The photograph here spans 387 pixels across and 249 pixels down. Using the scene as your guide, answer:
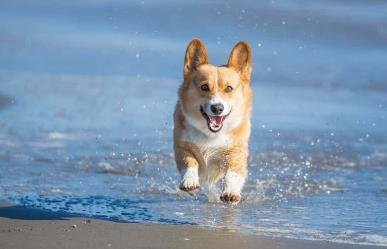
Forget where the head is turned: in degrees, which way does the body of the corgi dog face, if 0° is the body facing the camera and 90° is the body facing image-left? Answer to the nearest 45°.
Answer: approximately 0°
